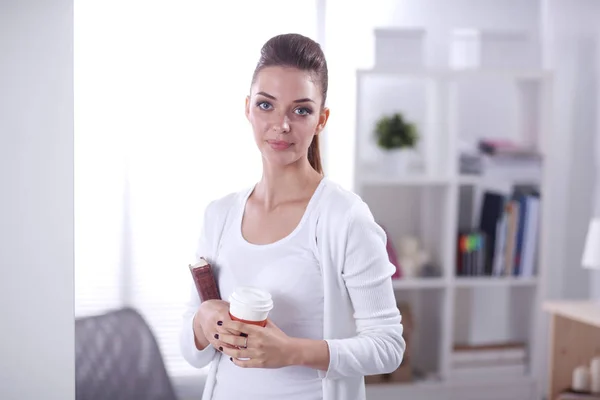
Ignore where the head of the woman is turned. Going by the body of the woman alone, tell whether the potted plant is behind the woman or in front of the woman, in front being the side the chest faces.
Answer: behind

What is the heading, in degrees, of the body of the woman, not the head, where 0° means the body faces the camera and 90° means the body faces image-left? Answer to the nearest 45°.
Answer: approximately 45°

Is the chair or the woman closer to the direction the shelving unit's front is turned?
the woman

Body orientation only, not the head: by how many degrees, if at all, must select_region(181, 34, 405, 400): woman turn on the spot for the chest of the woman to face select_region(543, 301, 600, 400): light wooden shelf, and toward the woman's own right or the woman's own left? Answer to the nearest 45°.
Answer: approximately 180°

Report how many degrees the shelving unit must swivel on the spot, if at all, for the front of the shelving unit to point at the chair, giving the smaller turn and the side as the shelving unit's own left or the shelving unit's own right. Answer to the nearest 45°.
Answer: approximately 45° to the shelving unit's own right

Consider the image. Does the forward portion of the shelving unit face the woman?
yes
